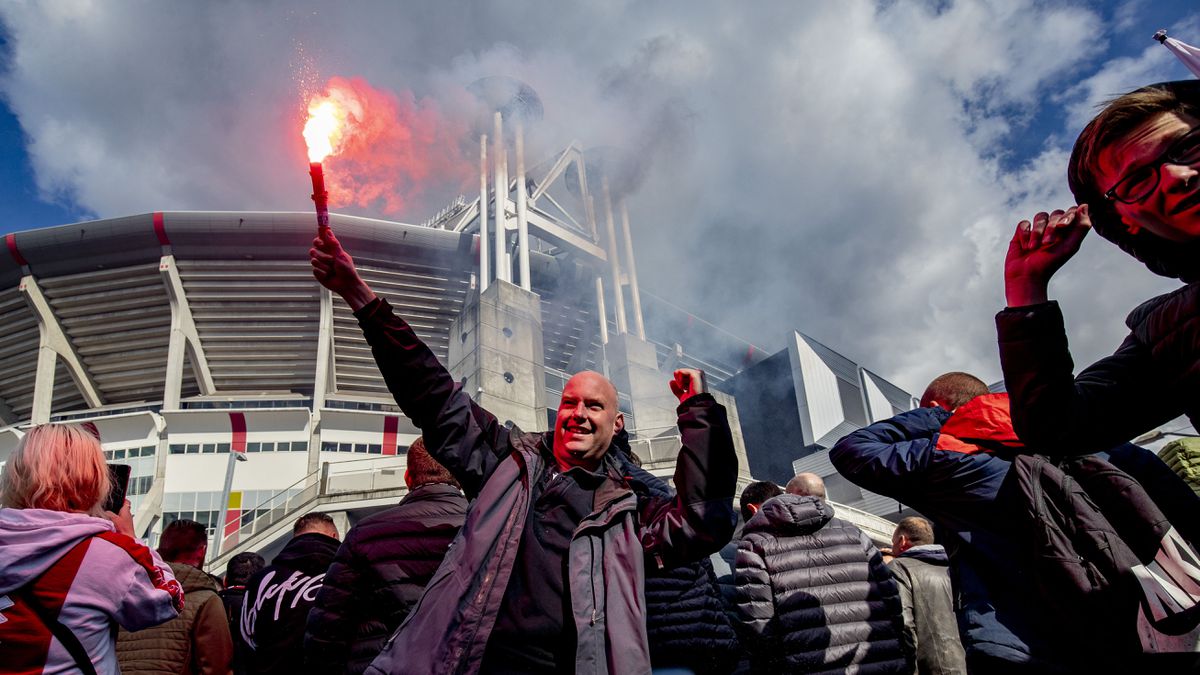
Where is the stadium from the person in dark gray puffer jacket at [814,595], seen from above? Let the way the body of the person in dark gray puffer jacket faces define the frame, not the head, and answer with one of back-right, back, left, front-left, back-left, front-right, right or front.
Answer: front-left

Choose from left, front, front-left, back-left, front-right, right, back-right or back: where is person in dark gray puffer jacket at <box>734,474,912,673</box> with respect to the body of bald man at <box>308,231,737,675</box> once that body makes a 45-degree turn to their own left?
left

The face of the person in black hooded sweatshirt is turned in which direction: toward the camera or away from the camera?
away from the camera

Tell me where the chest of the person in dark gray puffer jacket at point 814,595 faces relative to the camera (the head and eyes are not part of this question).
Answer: away from the camera

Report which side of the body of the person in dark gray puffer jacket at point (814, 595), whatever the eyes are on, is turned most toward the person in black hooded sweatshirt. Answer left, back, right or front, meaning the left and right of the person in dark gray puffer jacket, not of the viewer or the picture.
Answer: left

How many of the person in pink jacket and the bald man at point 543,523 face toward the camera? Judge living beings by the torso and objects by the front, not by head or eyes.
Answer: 1

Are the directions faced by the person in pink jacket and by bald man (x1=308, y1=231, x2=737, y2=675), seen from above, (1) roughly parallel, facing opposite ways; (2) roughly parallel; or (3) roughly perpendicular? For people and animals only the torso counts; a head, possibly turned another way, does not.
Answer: roughly parallel, facing opposite ways

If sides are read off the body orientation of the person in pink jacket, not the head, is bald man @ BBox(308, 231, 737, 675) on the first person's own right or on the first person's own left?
on the first person's own right

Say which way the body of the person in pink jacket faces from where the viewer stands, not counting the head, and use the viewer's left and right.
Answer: facing away from the viewer and to the right of the viewer

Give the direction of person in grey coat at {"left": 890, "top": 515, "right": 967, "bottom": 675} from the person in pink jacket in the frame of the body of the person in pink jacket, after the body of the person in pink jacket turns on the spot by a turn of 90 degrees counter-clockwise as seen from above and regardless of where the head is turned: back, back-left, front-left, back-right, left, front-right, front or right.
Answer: back-right

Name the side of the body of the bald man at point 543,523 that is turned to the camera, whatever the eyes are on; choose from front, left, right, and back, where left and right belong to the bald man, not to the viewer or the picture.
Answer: front

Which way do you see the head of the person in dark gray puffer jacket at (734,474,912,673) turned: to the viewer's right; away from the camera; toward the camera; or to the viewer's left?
away from the camera

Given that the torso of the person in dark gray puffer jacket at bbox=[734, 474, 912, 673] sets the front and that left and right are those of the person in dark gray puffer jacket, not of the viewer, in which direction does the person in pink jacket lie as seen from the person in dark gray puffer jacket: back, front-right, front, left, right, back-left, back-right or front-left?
back-left

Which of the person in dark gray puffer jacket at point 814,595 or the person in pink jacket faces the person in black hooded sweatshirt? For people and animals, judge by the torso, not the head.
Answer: the person in pink jacket

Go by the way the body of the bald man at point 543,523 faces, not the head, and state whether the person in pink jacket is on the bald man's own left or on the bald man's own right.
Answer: on the bald man's own right

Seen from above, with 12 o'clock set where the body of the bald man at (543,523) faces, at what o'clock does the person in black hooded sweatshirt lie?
The person in black hooded sweatshirt is roughly at 5 o'clock from the bald man.

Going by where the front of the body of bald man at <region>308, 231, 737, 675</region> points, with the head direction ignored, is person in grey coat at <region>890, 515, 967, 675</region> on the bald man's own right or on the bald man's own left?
on the bald man's own left
